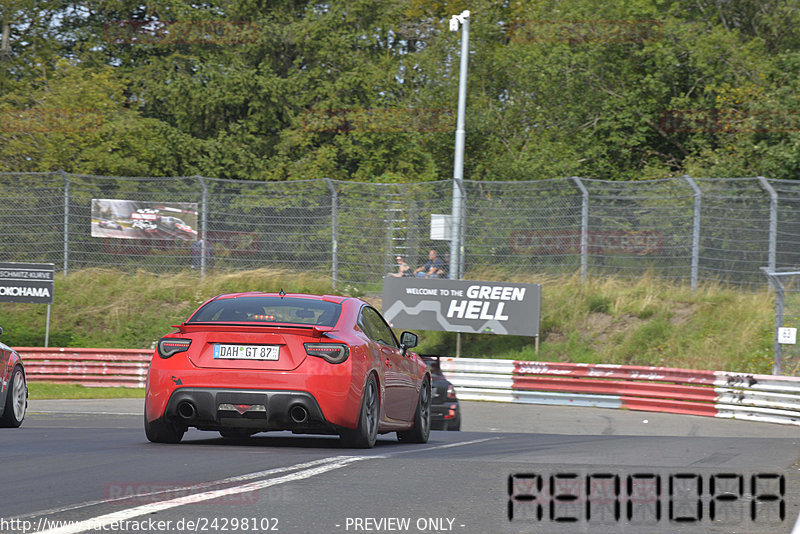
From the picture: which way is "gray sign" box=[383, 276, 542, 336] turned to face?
toward the camera

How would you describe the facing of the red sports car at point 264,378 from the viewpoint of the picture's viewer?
facing away from the viewer and to the right of the viewer

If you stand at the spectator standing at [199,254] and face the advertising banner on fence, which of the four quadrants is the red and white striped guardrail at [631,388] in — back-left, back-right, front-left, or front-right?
back-left

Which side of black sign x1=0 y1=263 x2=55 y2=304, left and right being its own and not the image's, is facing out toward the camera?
front
